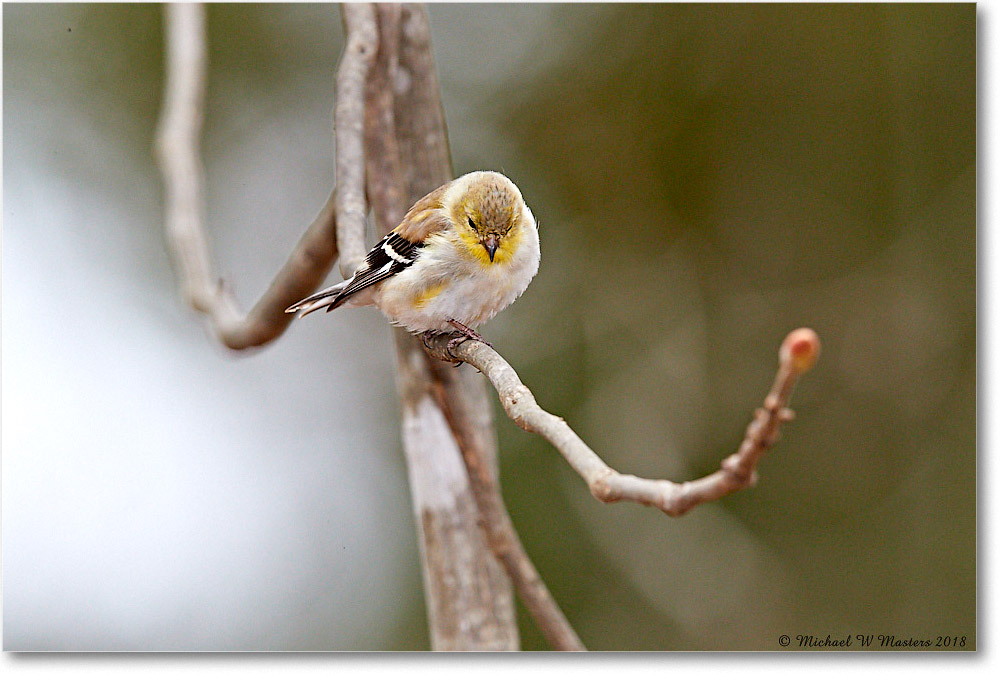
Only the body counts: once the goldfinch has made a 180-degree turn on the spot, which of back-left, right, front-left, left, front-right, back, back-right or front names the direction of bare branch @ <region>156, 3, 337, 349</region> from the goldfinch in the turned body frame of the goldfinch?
front

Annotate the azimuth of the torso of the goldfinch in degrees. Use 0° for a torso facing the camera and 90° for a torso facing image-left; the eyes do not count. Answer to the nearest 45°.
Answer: approximately 315°
